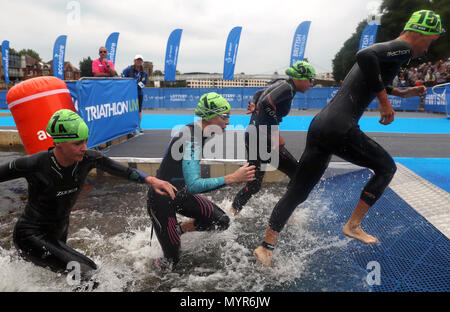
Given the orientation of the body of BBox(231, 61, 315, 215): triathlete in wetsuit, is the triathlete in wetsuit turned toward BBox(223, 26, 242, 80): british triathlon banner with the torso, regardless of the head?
no

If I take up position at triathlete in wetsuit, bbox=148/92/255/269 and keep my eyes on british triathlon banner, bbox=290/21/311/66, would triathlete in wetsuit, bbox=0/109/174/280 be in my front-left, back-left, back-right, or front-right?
back-left

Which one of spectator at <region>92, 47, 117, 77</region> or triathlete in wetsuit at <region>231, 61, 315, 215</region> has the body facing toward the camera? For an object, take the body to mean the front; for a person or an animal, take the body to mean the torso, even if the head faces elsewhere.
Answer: the spectator

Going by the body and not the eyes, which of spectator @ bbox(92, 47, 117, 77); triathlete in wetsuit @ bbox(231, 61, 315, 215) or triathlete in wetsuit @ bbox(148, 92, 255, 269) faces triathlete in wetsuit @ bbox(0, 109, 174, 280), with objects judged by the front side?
the spectator

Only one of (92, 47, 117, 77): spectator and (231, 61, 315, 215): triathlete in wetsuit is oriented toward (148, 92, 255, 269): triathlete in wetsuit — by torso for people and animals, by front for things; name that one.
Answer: the spectator

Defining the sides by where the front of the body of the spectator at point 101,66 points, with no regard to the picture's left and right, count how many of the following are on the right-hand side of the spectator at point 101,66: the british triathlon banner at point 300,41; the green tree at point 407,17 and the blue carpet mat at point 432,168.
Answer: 0

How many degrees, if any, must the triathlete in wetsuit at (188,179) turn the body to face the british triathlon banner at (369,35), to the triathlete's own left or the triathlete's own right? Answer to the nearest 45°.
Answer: approximately 45° to the triathlete's own left

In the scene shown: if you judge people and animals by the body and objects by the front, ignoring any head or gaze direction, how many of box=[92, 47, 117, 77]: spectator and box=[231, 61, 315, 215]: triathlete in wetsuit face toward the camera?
1

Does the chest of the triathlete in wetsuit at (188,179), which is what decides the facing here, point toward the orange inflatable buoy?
no

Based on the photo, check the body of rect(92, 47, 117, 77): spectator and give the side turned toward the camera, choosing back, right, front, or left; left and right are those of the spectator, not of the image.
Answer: front

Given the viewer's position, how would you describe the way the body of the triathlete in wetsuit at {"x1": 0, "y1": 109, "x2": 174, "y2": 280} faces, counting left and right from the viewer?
facing the viewer and to the right of the viewer

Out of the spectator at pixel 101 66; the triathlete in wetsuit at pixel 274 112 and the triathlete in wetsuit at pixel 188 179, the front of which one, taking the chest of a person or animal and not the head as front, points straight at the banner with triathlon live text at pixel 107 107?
the spectator
